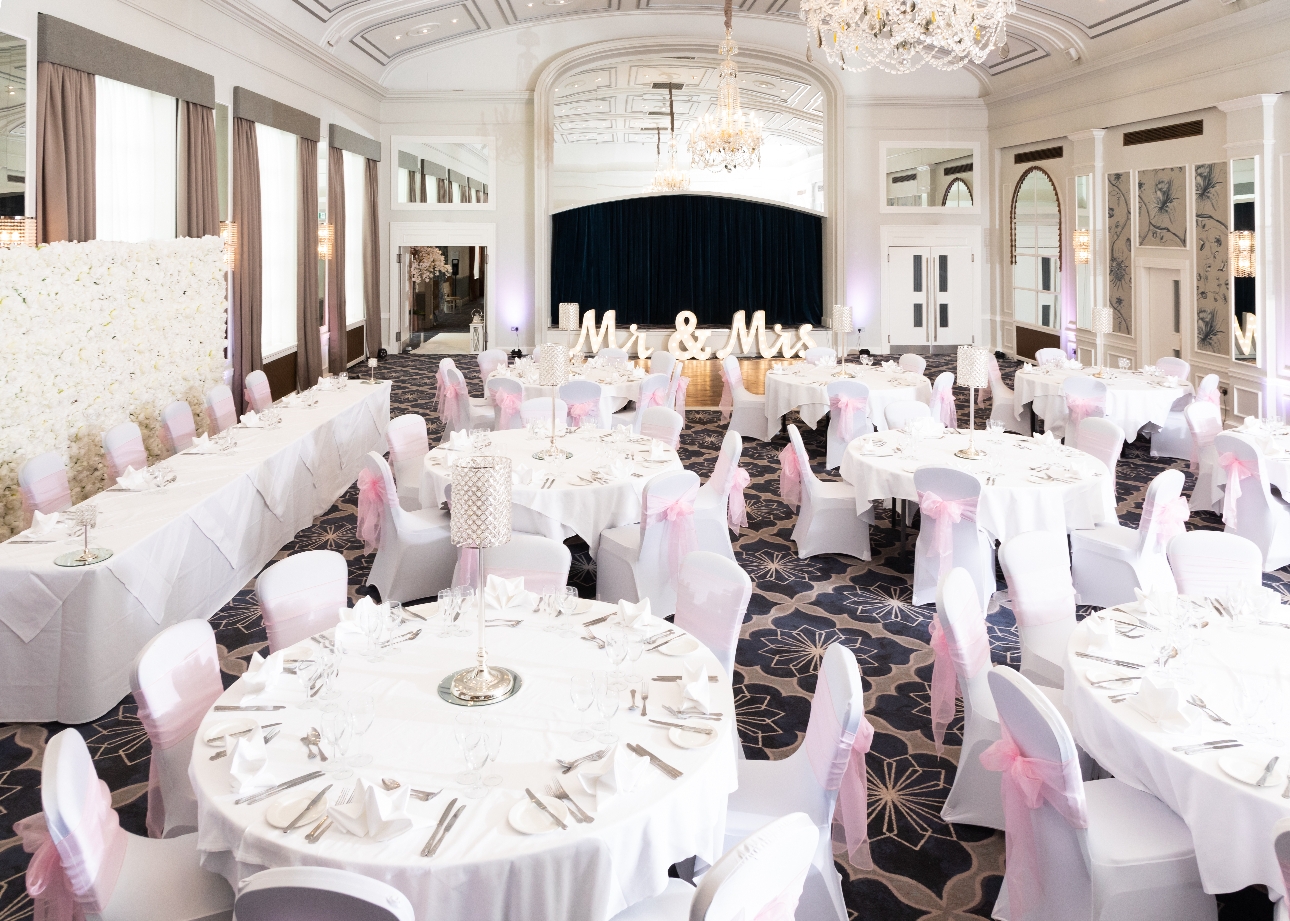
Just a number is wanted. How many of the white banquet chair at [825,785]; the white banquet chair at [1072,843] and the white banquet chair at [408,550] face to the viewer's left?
1

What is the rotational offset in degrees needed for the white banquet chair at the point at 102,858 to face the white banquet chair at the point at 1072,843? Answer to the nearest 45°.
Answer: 0° — it already faces it

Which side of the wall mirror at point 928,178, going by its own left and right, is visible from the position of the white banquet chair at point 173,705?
front

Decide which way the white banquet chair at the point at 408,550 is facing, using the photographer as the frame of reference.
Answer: facing away from the viewer and to the right of the viewer

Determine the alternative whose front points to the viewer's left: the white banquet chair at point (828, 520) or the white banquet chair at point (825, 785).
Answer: the white banquet chair at point (825, 785)

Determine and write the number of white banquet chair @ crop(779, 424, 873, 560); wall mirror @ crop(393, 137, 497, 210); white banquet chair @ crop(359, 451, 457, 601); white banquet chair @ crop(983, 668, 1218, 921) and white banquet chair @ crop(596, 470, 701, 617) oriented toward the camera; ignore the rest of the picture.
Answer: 1

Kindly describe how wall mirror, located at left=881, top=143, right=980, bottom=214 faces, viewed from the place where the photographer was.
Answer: facing the viewer

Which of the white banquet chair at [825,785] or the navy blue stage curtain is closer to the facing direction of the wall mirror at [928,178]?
the white banquet chair

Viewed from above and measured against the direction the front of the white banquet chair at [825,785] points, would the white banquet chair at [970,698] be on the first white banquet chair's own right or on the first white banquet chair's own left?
on the first white banquet chair's own right

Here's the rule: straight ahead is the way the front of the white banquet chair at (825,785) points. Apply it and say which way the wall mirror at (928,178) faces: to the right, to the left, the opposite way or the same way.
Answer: to the left

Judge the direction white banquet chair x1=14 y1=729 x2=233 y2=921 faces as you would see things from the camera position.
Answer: facing to the right of the viewer

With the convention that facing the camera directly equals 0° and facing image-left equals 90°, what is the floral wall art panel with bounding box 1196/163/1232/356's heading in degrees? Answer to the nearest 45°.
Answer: approximately 45°

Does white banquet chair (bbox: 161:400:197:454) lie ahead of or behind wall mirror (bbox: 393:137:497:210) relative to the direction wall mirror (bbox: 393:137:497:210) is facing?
ahead

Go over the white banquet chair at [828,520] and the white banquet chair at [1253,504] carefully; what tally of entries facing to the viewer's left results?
0

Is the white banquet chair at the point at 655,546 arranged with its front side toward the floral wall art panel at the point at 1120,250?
no

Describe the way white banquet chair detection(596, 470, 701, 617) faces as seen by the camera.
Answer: facing away from the viewer and to the left of the viewer

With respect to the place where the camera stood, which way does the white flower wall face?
facing the viewer and to the right of the viewer

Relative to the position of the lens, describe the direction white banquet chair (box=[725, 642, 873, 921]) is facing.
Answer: facing to the left of the viewer

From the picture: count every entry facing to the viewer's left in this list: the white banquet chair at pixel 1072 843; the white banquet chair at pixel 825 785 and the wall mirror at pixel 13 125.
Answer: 1
